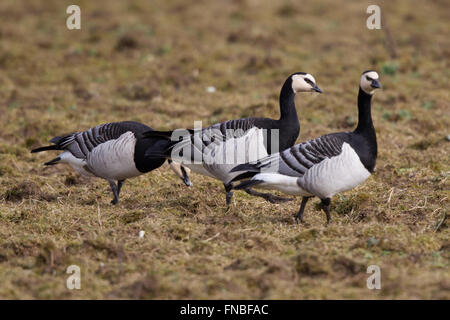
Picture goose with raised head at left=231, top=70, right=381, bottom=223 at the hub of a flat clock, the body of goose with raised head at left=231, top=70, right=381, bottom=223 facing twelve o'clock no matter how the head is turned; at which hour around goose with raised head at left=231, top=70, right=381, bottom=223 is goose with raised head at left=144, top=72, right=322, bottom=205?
goose with raised head at left=144, top=72, right=322, bottom=205 is roughly at 7 o'clock from goose with raised head at left=231, top=70, right=381, bottom=223.

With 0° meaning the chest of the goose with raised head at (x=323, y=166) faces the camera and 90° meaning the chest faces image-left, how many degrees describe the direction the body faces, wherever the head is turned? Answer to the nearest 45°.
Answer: approximately 270°

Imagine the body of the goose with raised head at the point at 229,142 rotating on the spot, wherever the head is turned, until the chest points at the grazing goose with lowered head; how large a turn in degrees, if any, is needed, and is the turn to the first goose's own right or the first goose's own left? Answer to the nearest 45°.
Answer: approximately 180°

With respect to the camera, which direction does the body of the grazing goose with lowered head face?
to the viewer's right

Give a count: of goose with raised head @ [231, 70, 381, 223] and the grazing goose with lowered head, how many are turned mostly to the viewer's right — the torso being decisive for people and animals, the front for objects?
2

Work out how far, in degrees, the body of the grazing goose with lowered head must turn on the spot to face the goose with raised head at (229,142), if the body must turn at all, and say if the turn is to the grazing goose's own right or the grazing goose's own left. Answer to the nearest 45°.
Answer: approximately 45° to the grazing goose's own right

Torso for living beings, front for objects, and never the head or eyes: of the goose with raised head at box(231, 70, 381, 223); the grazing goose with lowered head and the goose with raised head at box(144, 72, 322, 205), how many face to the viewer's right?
3

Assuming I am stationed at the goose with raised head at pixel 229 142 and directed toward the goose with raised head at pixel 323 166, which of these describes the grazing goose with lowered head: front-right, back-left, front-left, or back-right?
back-right

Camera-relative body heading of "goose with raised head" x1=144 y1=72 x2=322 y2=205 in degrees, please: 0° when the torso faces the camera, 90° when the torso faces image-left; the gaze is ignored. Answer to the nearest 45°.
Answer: approximately 270°

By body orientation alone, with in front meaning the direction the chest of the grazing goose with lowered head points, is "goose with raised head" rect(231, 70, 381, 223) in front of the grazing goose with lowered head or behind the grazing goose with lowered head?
in front

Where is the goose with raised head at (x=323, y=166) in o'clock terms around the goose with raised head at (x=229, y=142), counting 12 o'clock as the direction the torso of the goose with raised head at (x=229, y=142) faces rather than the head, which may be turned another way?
the goose with raised head at (x=323, y=166) is roughly at 1 o'clock from the goose with raised head at (x=229, y=142).
